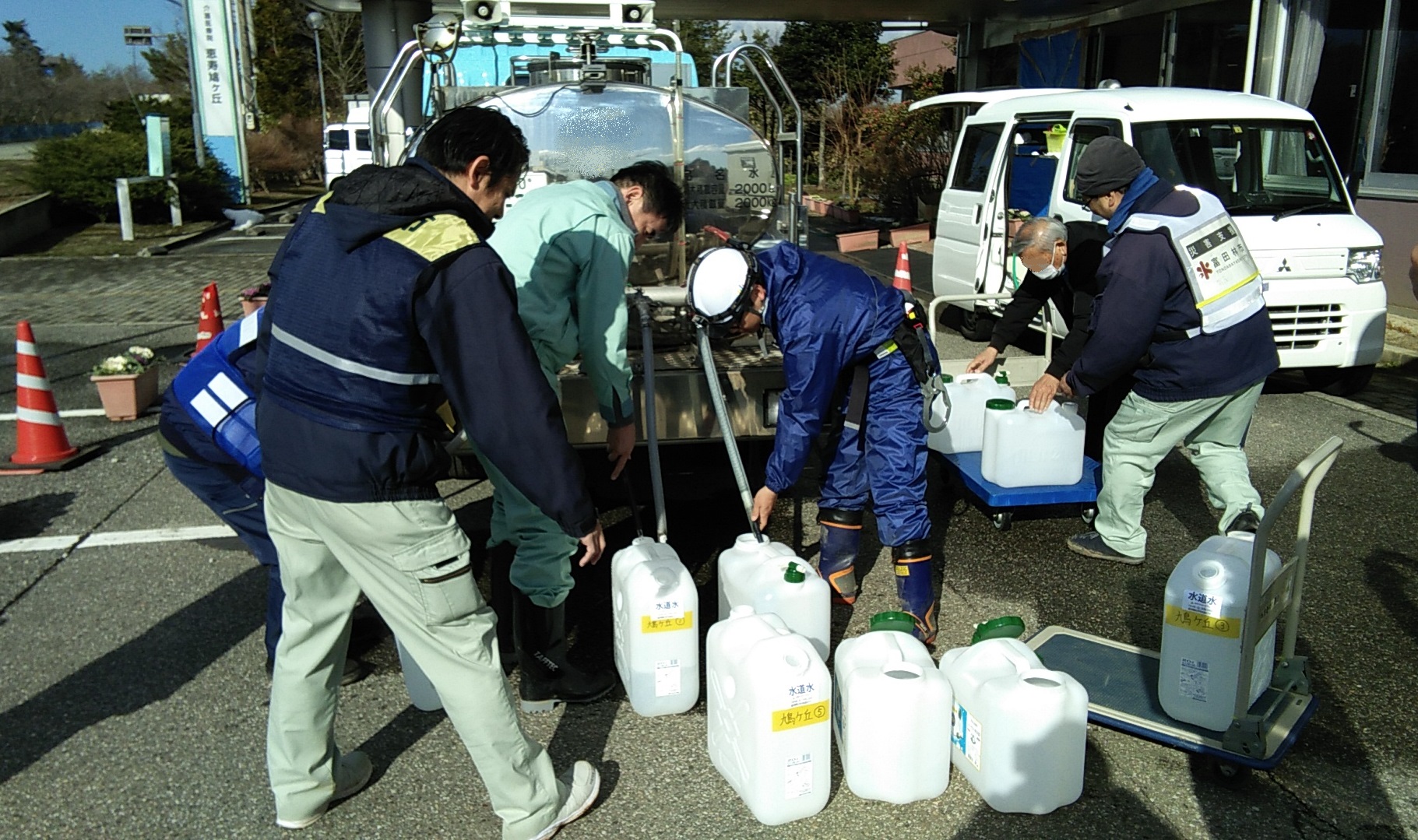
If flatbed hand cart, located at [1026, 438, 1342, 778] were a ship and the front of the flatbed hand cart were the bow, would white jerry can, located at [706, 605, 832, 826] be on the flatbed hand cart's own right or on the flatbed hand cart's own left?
on the flatbed hand cart's own left

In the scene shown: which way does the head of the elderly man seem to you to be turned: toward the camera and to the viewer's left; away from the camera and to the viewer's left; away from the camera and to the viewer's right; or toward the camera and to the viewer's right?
toward the camera and to the viewer's left

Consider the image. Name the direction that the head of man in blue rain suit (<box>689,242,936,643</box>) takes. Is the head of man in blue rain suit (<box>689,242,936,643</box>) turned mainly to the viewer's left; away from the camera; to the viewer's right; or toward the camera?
to the viewer's left

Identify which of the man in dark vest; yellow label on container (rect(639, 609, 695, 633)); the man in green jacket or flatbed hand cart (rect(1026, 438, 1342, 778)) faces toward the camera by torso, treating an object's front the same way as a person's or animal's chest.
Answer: the yellow label on container

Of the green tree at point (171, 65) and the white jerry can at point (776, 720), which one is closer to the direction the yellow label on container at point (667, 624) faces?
the white jerry can

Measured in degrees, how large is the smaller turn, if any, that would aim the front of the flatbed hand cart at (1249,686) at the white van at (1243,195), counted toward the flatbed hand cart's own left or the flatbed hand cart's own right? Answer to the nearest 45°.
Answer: approximately 45° to the flatbed hand cart's own right

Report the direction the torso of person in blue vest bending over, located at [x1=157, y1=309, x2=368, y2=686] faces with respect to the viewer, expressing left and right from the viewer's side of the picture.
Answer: facing to the right of the viewer

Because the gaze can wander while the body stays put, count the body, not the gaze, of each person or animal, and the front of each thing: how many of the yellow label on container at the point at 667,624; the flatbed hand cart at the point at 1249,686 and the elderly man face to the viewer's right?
0

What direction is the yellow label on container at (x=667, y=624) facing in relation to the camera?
toward the camera

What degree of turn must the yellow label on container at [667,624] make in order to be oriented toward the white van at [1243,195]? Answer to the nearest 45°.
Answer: approximately 135° to its left

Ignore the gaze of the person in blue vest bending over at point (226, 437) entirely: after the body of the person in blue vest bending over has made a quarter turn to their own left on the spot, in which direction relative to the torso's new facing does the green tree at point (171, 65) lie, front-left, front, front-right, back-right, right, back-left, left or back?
front
